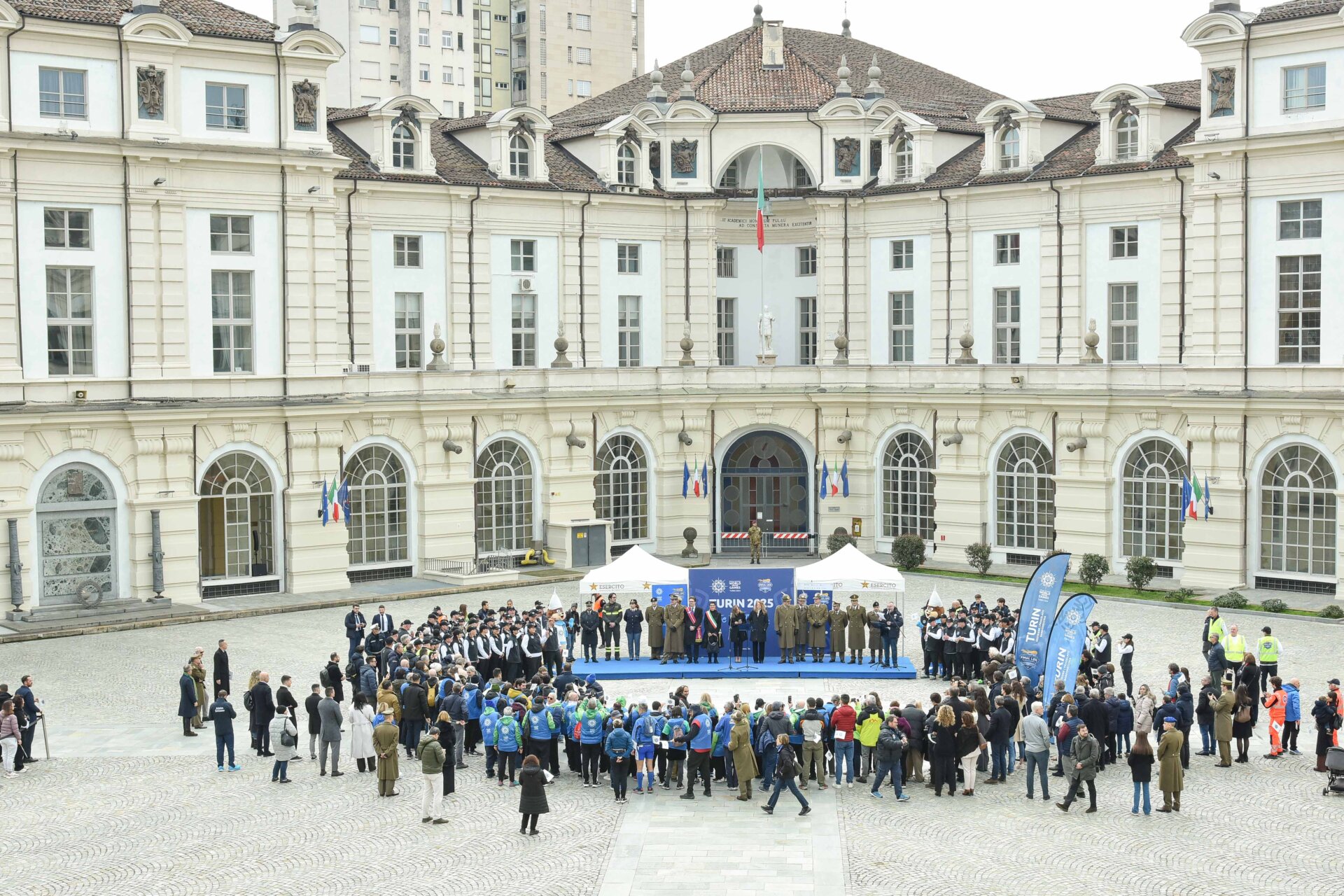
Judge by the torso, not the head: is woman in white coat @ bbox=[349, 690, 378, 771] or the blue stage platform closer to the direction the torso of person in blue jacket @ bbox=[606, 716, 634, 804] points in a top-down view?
the blue stage platform

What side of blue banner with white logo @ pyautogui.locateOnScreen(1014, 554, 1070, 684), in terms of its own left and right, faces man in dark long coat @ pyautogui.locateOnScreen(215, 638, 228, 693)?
right

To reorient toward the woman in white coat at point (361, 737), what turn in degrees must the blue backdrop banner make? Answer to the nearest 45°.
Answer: approximately 45° to its right

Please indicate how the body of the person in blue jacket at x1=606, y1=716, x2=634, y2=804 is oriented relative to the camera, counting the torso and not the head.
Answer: away from the camera

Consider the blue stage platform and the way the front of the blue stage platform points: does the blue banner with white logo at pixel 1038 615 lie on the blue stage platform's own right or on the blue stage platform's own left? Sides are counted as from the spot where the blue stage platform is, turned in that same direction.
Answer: on the blue stage platform's own left

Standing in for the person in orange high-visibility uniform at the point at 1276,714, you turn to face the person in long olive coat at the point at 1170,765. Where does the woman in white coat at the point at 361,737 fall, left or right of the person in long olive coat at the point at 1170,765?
right

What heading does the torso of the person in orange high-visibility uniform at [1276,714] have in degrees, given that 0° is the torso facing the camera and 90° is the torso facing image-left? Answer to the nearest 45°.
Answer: approximately 135°

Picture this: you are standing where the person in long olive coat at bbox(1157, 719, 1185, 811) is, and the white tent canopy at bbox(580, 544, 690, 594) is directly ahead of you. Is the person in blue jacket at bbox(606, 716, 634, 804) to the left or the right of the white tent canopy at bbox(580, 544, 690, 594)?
left

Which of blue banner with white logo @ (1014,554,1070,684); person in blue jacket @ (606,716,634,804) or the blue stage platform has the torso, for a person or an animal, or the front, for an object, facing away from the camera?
the person in blue jacket
